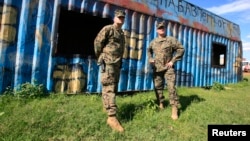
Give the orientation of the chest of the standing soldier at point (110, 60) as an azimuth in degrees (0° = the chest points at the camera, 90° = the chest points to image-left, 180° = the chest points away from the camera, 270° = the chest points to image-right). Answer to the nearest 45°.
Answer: approximately 315°

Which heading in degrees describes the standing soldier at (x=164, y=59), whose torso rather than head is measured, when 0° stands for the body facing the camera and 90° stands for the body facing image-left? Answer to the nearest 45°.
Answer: approximately 0°

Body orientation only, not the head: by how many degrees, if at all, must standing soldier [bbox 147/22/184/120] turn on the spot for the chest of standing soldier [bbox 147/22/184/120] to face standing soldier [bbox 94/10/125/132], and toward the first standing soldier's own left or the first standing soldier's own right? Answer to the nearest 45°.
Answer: approximately 45° to the first standing soldier's own right

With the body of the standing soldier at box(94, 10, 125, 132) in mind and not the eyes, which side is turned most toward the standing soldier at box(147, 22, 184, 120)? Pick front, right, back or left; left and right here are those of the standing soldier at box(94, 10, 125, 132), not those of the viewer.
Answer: left
